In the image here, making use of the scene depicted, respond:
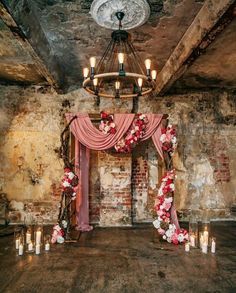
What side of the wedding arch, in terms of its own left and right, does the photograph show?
front
